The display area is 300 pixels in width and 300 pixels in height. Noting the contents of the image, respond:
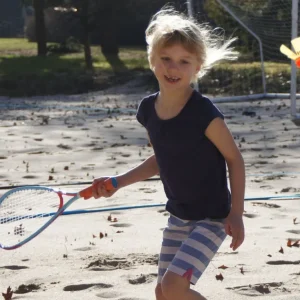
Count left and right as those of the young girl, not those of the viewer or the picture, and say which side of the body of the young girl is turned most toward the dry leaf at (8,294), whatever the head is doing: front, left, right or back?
right

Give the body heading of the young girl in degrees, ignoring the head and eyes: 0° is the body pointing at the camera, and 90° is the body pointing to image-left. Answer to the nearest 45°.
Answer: approximately 45°
